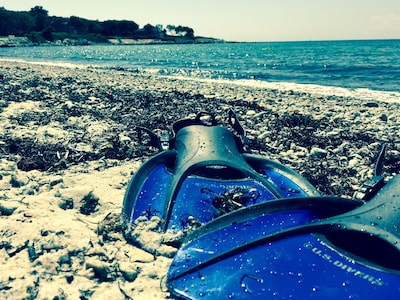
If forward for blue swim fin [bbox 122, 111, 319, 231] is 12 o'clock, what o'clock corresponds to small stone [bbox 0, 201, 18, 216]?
The small stone is roughly at 2 o'clock from the blue swim fin.

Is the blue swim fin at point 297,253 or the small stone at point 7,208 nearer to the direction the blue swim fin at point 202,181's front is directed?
the blue swim fin

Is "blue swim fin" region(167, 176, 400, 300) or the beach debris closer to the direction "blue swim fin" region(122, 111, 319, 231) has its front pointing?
the blue swim fin

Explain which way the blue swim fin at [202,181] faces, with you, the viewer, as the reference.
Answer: facing the viewer

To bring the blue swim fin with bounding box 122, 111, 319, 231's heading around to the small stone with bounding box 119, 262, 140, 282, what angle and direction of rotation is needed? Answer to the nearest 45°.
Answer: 0° — it already faces it

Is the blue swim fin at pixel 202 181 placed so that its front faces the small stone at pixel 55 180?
no

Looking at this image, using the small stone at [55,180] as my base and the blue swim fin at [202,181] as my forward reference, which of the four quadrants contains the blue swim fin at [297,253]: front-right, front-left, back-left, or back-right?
front-right

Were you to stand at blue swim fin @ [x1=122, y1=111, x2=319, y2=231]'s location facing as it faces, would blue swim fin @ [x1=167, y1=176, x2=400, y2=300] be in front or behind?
in front

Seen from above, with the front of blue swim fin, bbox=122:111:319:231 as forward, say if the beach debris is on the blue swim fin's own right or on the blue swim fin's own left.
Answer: on the blue swim fin's own right
